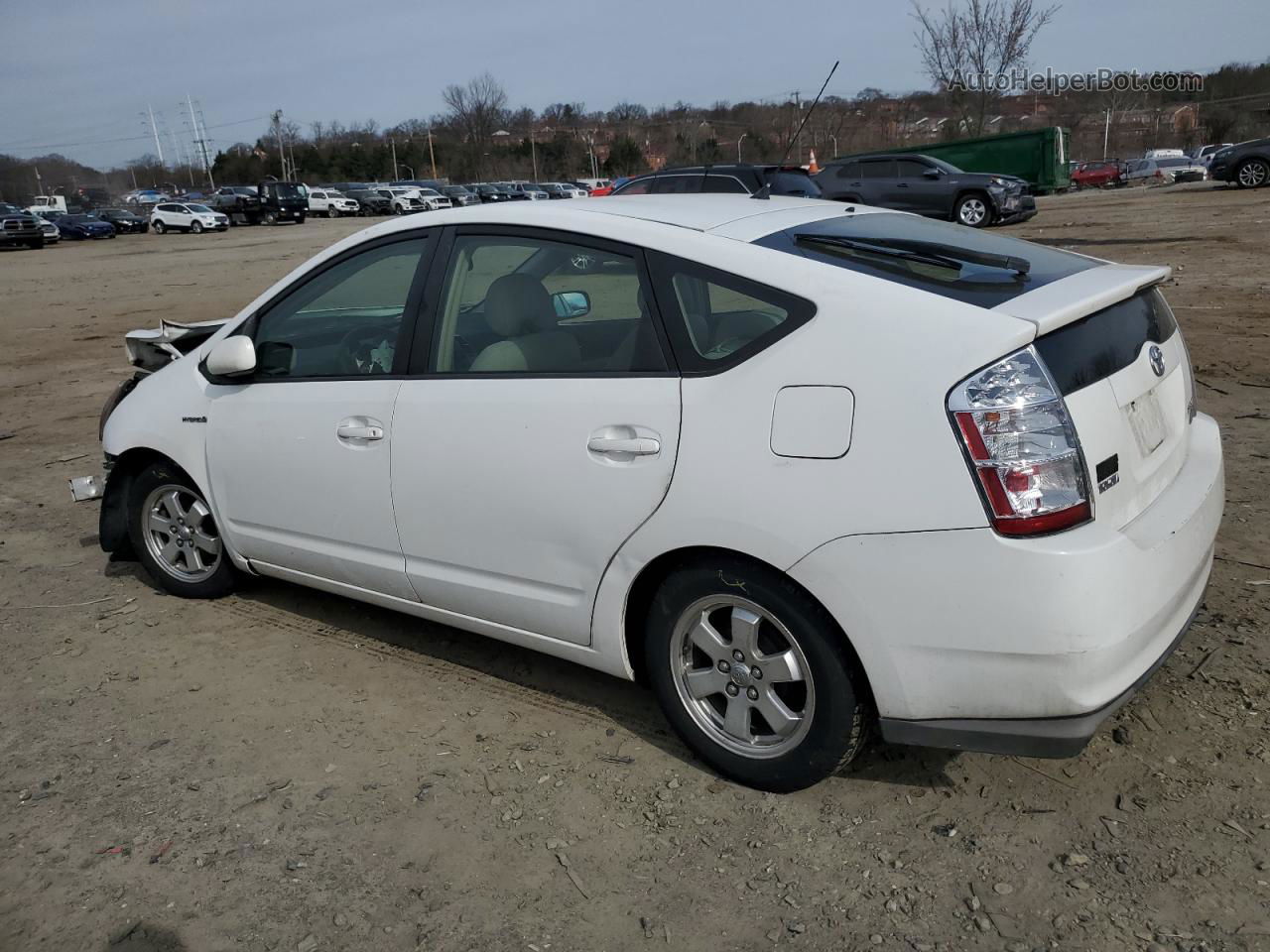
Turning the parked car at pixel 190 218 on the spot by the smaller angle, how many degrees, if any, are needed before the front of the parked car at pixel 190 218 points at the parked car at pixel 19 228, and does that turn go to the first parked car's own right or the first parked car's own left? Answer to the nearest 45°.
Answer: approximately 90° to the first parked car's own right

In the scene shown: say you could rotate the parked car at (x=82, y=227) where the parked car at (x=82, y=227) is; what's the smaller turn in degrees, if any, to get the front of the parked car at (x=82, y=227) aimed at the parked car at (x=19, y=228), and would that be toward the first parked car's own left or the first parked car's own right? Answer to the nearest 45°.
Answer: approximately 45° to the first parked car's own right

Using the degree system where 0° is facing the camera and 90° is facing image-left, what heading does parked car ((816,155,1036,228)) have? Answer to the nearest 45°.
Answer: approximately 315°

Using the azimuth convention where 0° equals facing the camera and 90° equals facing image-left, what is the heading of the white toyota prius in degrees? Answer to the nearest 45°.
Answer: approximately 135°

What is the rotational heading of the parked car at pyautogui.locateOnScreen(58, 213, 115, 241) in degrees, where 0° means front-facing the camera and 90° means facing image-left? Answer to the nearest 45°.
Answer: approximately 315°

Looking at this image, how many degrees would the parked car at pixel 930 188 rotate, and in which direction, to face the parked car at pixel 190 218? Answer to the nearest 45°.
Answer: approximately 180°

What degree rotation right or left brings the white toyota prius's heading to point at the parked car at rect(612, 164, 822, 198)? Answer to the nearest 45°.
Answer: approximately 45° to its right

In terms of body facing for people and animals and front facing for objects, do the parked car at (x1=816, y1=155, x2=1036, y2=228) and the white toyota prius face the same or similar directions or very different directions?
very different directions

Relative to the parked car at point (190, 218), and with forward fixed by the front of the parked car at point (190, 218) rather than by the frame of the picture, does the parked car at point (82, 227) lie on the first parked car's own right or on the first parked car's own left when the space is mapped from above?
on the first parked car's own right
